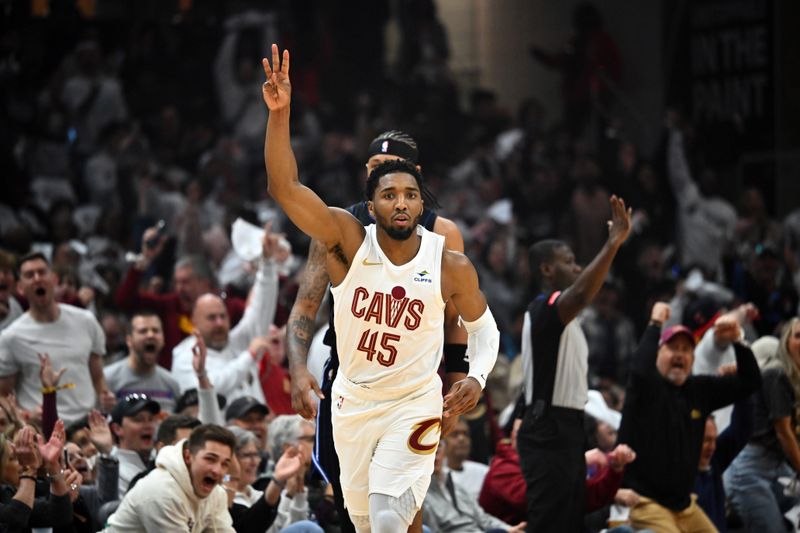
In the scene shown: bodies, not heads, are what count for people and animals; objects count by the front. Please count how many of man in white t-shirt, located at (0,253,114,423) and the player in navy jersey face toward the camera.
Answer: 2

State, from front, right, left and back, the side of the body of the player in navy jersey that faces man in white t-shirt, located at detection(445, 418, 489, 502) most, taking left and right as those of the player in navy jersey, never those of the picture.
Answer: back

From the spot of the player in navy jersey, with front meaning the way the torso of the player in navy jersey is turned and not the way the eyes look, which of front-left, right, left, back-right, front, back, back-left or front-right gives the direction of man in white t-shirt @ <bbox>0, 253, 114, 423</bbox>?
back-right

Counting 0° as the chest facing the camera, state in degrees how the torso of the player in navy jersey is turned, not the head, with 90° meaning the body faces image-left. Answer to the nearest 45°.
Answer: approximately 0°

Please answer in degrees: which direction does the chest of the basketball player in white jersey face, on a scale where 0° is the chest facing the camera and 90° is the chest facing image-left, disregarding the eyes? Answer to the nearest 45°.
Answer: approximately 0°

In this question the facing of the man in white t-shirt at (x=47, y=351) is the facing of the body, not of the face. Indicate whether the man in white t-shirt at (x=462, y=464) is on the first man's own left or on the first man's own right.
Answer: on the first man's own left

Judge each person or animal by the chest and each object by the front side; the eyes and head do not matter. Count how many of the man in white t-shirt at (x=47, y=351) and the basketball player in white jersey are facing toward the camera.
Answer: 2

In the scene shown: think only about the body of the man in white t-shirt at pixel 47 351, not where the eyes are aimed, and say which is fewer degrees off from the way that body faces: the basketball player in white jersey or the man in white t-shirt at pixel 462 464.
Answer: the basketball player in white jersey

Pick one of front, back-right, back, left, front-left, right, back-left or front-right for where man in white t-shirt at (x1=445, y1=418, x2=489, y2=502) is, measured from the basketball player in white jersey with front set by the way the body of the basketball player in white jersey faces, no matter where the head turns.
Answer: back
